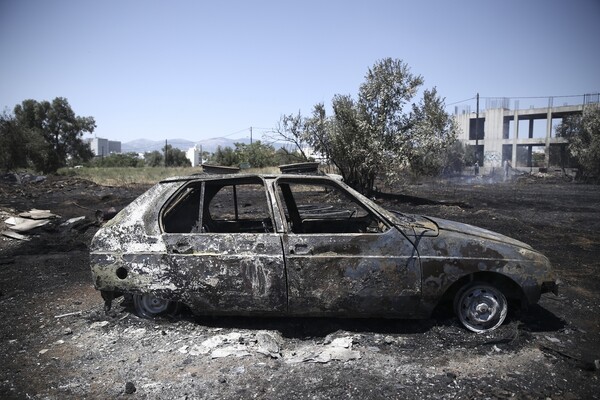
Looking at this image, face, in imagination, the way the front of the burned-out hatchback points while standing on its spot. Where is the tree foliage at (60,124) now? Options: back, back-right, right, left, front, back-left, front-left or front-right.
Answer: back-left

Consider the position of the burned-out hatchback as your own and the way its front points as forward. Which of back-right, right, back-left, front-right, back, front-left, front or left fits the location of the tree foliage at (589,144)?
front-left

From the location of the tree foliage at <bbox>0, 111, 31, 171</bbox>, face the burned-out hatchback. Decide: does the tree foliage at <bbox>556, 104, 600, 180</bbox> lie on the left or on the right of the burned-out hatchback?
left

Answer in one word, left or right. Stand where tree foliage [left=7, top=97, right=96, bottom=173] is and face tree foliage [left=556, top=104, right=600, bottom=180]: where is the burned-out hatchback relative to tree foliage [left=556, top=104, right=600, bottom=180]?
right

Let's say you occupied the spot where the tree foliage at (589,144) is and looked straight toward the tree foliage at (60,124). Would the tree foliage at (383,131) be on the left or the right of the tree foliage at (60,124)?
left

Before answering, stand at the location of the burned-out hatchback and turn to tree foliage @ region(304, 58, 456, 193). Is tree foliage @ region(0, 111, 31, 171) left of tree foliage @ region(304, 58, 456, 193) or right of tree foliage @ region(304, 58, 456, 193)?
left

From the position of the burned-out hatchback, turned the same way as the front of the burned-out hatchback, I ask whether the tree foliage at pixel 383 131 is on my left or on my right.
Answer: on my left

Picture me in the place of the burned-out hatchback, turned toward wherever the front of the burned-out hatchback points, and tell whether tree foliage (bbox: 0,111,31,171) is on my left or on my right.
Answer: on my left

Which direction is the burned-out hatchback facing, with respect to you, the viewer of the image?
facing to the right of the viewer
